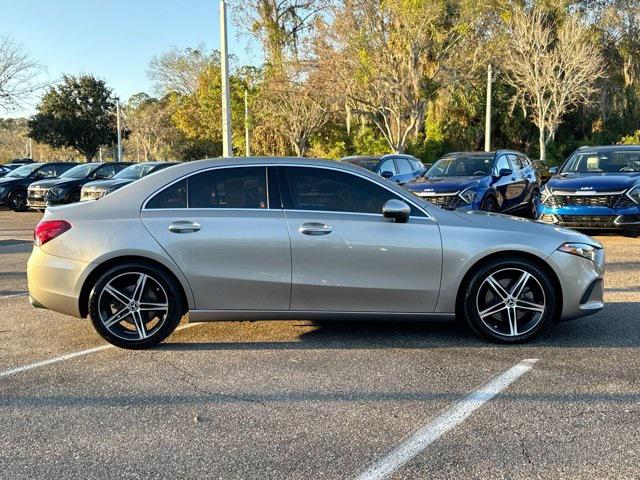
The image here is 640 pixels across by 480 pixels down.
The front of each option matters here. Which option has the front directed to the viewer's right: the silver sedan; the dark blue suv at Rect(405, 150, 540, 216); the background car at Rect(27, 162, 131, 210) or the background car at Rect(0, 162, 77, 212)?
the silver sedan

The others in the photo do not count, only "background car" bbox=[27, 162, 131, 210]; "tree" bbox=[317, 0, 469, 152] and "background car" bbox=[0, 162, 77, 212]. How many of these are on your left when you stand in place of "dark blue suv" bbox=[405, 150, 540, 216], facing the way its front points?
0

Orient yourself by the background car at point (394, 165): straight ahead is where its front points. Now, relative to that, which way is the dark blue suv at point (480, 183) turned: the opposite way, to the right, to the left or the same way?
the same way

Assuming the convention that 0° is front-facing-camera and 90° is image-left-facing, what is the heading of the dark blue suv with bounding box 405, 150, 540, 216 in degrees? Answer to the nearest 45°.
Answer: approximately 45°

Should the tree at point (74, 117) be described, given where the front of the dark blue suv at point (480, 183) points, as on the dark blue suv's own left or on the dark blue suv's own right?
on the dark blue suv's own right

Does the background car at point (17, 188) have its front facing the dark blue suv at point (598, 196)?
no

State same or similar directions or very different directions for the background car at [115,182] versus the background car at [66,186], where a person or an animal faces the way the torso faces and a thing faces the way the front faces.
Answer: same or similar directions

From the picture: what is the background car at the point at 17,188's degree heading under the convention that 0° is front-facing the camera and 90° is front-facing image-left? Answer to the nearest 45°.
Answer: approximately 45°

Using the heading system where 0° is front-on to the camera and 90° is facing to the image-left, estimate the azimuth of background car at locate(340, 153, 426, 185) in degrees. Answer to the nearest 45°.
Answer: approximately 45°

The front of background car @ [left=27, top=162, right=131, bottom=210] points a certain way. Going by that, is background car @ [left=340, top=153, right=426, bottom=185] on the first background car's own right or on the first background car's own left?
on the first background car's own left

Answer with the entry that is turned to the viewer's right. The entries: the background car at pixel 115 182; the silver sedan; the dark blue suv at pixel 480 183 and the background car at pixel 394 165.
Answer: the silver sedan

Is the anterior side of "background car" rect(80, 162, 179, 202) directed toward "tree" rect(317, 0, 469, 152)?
no

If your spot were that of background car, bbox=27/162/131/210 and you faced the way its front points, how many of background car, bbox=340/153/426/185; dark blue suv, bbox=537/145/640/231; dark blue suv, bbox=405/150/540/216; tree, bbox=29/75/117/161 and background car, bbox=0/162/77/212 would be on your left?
3

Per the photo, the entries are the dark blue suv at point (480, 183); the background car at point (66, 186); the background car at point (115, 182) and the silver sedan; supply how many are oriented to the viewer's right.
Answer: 1

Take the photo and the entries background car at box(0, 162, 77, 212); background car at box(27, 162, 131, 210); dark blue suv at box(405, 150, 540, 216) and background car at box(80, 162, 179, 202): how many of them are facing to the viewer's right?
0

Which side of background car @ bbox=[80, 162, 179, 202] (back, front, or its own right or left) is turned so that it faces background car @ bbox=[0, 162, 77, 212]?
right
